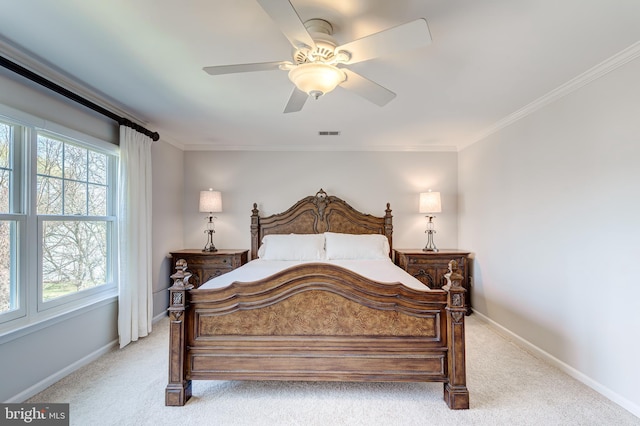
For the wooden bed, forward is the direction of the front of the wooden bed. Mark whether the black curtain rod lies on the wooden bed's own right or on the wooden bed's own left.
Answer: on the wooden bed's own right

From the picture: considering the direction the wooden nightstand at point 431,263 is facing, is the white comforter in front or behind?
in front

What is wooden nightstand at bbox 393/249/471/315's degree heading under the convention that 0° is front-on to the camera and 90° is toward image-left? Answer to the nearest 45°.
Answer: approximately 0°

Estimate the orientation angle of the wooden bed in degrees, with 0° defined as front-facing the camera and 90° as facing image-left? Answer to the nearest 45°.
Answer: approximately 0°

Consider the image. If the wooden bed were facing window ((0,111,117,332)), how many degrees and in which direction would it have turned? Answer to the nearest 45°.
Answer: approximately 90° to its right

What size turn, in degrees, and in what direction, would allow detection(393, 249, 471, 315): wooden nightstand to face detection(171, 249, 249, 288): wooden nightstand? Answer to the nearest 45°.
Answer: approximately 90° to its right

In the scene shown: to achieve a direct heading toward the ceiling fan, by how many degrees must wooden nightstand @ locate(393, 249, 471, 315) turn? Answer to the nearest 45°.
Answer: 0° — it already faces it

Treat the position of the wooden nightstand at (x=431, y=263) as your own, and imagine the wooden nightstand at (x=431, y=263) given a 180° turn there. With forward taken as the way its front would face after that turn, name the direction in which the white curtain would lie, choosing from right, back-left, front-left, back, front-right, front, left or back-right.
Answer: back-left

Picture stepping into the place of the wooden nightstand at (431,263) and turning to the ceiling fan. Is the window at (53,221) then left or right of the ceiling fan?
right

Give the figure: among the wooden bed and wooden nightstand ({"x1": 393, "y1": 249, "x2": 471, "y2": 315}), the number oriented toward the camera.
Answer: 2
